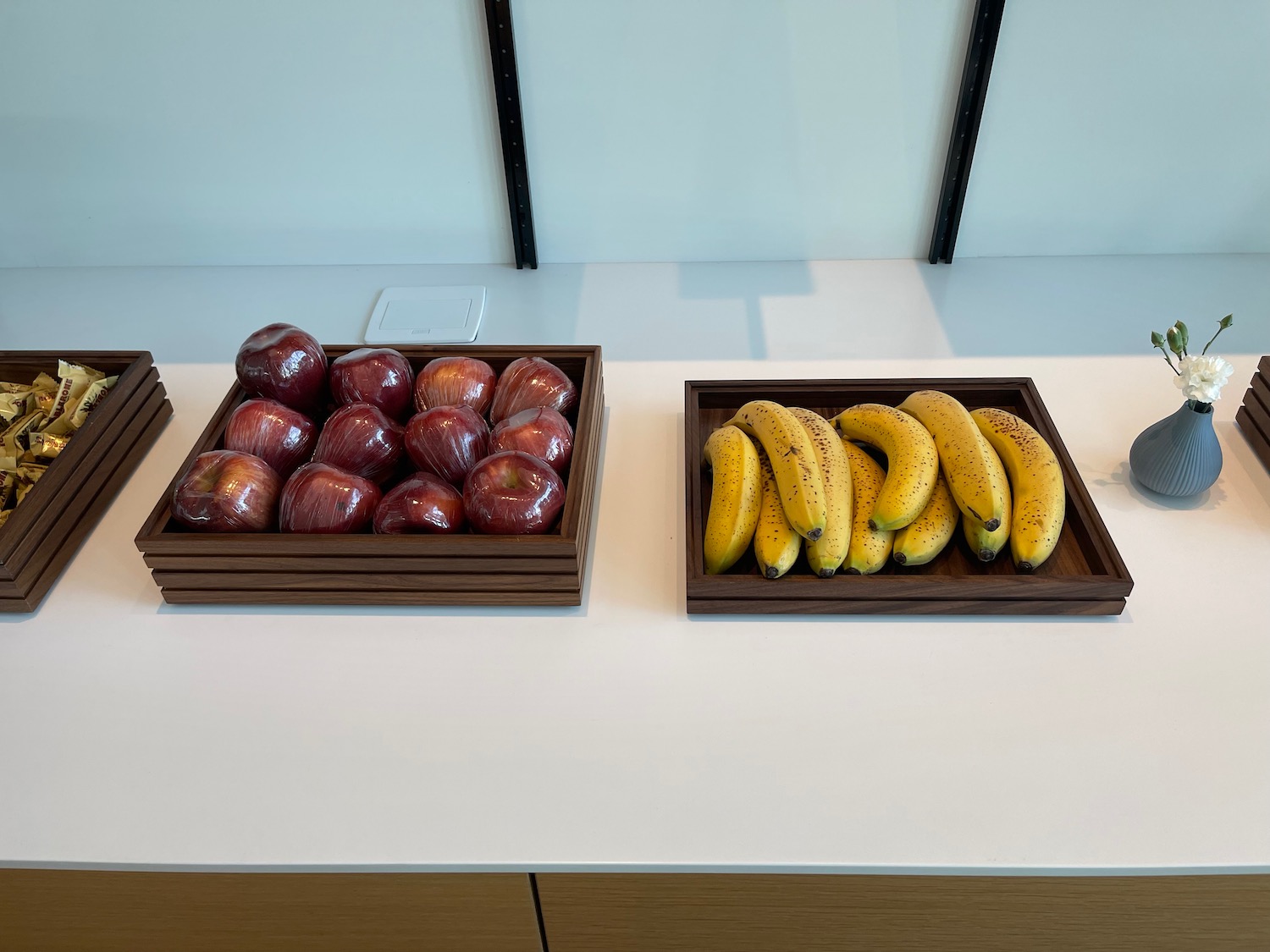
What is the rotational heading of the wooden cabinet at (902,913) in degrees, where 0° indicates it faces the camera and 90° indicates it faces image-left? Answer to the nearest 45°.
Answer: approximately 0°

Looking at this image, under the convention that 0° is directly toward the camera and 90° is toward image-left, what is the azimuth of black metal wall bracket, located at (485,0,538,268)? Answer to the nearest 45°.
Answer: approximately 0°

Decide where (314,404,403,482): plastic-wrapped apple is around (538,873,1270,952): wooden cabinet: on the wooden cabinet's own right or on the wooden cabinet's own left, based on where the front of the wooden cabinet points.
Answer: on the wooden cabinet's own right

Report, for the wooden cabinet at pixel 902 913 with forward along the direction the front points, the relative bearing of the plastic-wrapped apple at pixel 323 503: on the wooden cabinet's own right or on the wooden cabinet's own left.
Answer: on the wooden cabinet's own right

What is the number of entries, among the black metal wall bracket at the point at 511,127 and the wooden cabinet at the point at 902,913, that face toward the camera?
2
